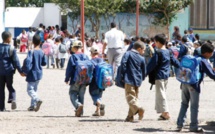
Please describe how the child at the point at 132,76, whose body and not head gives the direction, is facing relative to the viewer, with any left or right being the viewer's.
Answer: facing away from the viewer and to the right of the viewer

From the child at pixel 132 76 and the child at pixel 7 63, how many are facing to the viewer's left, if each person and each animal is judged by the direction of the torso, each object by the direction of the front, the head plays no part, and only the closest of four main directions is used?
0

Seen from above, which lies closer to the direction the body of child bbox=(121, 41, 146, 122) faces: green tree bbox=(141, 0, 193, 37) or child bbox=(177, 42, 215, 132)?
the green tree

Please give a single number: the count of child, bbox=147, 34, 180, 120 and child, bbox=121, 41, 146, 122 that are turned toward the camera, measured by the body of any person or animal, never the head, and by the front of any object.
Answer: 0

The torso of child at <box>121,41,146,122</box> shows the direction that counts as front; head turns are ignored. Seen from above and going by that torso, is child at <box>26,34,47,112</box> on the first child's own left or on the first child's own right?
on the first child's own left

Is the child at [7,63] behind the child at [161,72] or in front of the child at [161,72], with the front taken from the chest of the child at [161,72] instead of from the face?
in front

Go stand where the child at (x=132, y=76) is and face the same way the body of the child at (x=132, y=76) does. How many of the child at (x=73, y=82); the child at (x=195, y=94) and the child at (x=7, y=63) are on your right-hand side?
1

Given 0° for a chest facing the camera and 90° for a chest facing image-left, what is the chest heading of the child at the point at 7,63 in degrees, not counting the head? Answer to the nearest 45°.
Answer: approximately 180°

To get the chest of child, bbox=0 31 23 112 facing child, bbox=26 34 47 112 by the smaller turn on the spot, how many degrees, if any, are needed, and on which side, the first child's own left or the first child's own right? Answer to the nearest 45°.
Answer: approximately 90° to the first child's own right

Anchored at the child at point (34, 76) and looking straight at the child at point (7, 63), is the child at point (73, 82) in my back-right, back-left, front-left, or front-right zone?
back-left

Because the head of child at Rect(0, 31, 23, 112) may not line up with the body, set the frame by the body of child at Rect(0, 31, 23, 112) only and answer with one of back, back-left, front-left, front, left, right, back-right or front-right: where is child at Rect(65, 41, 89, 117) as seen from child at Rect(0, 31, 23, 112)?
back-right
